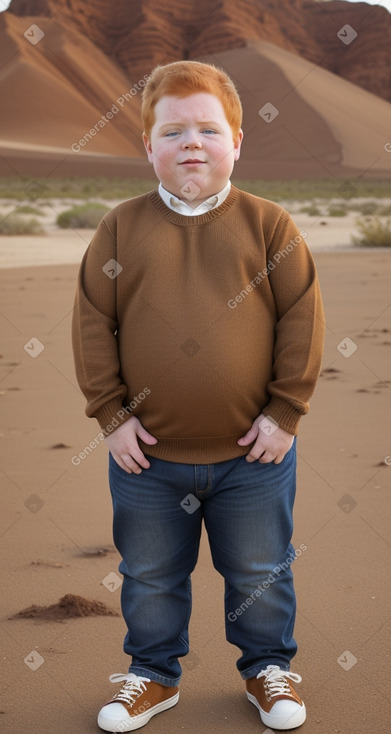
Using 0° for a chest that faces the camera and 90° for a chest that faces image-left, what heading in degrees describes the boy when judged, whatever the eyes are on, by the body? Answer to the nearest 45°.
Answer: approximately 0°

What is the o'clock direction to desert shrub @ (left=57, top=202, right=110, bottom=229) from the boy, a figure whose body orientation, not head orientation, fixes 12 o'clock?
The desert shrub is roughly at 6 o'clock from the boy.

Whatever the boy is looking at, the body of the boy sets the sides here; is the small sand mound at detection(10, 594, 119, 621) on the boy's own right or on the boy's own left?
on the boy's own right

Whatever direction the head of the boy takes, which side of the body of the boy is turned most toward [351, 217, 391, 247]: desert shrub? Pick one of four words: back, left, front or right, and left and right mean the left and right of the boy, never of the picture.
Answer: back

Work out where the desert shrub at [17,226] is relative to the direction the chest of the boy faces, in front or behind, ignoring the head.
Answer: behind

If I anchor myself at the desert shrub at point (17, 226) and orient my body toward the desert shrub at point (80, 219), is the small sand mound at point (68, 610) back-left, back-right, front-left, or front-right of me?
back-right
